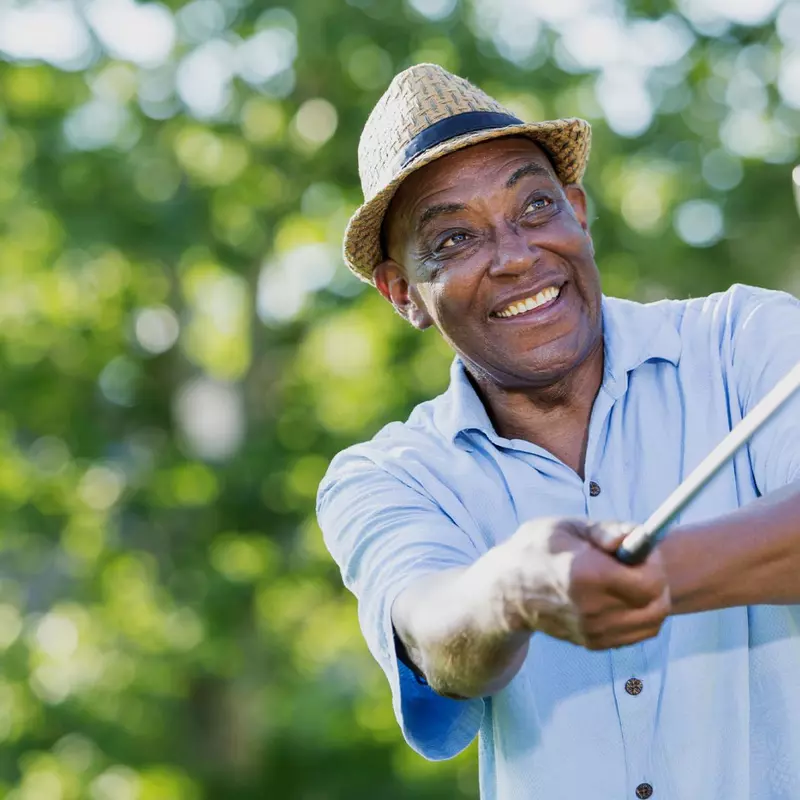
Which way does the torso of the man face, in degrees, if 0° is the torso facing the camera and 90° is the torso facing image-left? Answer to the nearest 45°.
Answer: approximately 0°
